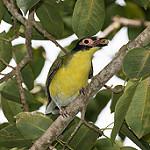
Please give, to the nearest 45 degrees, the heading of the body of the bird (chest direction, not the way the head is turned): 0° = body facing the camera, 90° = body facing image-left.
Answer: approximately 315°
